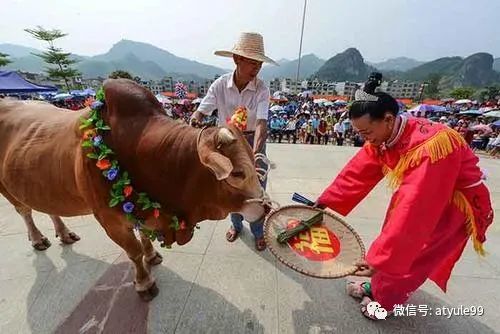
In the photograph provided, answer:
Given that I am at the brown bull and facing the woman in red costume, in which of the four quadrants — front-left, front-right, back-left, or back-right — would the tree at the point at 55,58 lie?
back-left

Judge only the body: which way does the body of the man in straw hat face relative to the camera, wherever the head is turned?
toward the camera

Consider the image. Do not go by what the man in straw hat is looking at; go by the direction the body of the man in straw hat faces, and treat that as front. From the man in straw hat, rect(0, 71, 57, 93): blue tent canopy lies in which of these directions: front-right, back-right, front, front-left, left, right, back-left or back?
back-right

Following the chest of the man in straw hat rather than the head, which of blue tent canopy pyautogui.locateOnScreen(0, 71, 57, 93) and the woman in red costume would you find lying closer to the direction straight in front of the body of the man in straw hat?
the woman in red costume

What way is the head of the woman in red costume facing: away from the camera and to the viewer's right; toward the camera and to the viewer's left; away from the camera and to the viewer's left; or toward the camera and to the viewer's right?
toward the camera and to the viewer's left

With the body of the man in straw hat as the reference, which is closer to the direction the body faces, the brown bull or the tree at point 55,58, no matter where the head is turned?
the brown bull

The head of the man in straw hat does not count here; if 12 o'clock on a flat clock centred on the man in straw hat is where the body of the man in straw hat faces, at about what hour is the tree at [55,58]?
The tree is roughly at 5 o'clock from the man in straw hat.

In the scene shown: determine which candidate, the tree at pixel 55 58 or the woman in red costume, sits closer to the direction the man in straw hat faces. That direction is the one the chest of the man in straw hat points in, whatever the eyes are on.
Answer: the woman in red costume
